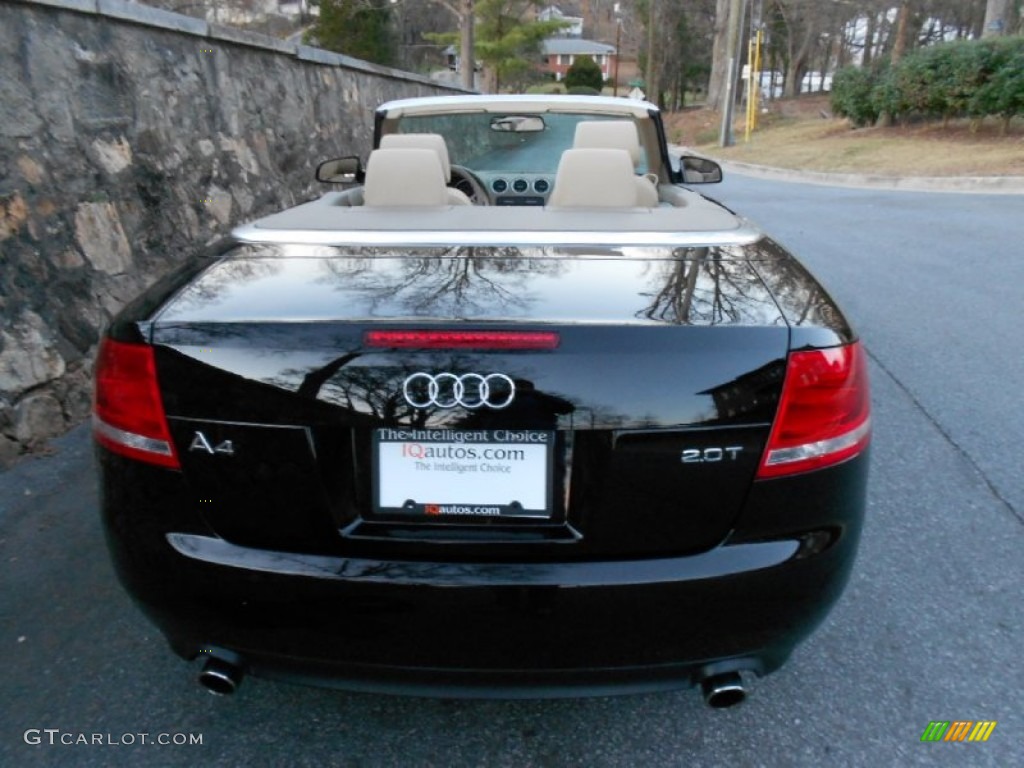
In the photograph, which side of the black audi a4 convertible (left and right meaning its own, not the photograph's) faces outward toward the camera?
back

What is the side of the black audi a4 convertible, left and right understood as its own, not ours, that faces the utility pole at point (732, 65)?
front

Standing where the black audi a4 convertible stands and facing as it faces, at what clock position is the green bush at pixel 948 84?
The green bush is roughly at 1 o'clock from the black audi a4 convertible.

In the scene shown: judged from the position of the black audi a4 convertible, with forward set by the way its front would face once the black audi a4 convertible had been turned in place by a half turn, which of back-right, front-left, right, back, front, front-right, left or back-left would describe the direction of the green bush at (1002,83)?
back-left

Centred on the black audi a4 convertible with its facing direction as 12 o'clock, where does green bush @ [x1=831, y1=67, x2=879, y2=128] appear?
The green bush is roughly at 1 o'clock from the black audi a4 convertible.
